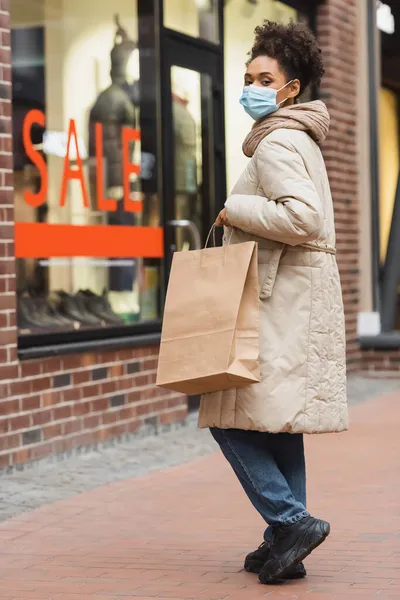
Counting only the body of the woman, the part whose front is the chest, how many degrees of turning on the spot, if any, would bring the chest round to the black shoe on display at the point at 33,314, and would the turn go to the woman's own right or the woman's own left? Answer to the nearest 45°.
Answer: approximately 45° to the woman's own right

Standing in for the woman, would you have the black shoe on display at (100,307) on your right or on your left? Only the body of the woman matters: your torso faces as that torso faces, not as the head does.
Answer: on your right

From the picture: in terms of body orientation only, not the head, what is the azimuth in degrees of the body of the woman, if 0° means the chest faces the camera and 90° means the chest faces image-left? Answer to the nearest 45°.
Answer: approximately 90°
